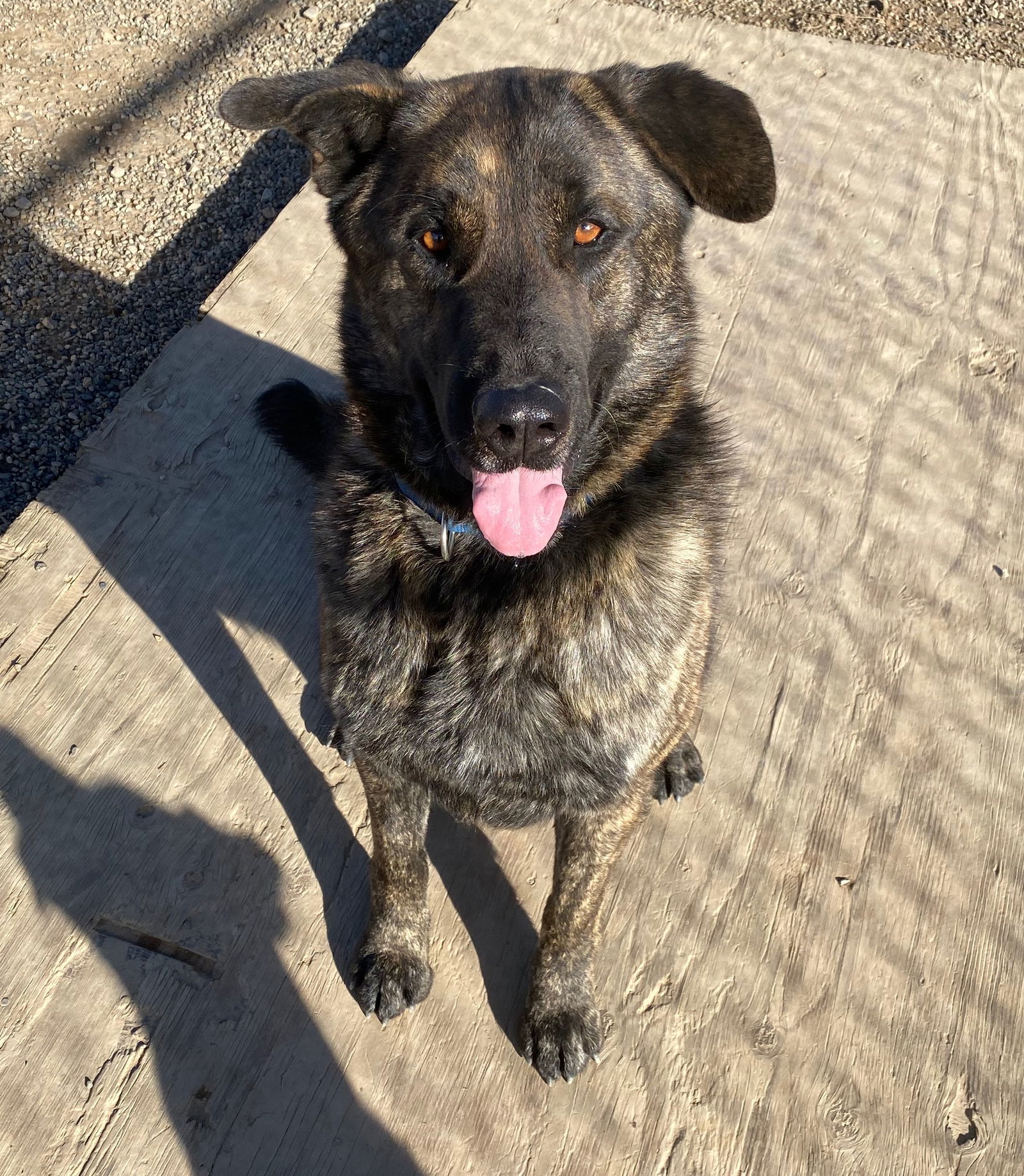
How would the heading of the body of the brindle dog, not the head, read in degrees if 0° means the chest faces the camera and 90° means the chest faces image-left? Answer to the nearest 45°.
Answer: approximately 0°
